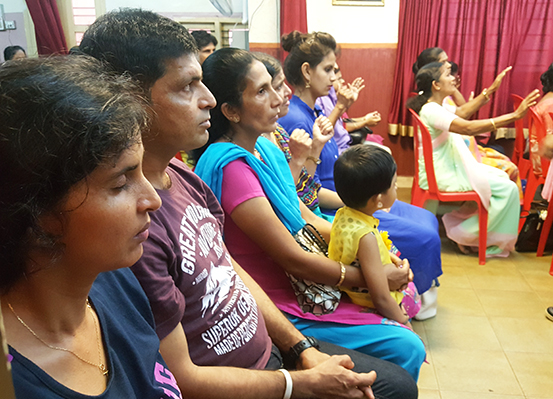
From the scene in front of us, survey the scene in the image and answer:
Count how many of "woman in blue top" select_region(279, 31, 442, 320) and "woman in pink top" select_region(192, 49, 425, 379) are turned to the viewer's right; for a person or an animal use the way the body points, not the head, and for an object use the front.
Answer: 2

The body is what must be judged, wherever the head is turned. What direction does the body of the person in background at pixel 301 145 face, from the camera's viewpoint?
to the viewer's right

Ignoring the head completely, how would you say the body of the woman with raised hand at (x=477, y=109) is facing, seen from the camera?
to the viewer's right

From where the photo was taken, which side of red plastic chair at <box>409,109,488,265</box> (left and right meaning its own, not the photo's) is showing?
right

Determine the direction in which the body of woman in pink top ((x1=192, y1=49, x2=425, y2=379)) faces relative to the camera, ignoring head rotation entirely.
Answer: to the viewer's right

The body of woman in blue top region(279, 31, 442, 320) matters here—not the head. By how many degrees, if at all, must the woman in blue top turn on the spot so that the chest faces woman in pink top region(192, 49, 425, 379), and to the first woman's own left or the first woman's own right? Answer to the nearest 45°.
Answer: approximately 90° to the first woman's own right

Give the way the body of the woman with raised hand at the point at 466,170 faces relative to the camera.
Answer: to the viewer's right

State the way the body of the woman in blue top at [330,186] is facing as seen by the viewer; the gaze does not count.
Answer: to the viewer's right

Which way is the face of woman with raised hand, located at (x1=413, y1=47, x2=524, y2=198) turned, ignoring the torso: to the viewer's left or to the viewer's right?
to the viewer's right

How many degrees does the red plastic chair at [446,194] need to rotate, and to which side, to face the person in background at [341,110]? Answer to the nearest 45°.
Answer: approximately 180°

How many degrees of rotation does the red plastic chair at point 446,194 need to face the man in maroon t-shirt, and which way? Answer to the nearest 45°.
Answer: approximately 90° to its right
